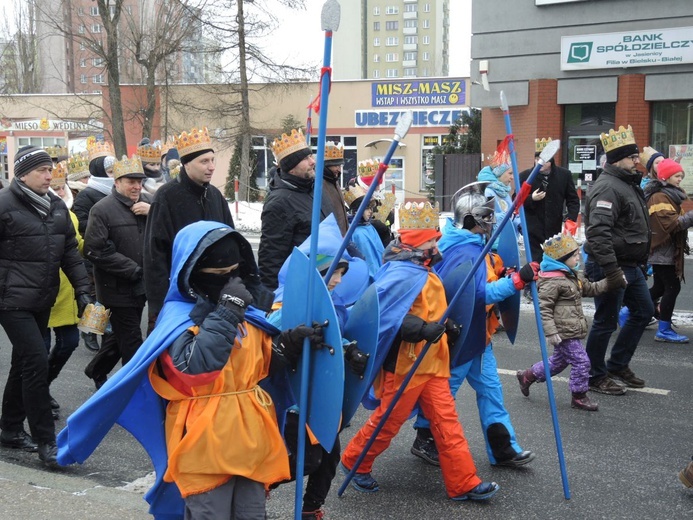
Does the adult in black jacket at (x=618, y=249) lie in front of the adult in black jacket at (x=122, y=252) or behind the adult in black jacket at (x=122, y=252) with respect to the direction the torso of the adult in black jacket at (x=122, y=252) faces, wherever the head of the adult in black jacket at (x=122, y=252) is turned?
in front

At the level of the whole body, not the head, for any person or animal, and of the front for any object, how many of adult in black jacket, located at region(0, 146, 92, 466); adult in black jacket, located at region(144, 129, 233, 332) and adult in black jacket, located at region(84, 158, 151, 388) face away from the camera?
0

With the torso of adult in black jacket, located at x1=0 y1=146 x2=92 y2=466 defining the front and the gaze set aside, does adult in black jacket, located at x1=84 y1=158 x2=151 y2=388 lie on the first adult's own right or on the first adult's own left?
on the first adult's own left

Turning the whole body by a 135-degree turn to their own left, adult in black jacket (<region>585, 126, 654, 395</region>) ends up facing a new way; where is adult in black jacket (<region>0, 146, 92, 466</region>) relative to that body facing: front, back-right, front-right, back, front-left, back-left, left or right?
left

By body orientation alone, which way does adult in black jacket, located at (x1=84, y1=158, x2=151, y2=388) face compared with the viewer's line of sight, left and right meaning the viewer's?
facing the viewer and to the right of the viewer

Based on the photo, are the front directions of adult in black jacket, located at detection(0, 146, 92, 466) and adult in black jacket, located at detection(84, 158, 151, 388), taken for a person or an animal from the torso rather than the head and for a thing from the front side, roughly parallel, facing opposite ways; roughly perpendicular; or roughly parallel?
roughly parallel

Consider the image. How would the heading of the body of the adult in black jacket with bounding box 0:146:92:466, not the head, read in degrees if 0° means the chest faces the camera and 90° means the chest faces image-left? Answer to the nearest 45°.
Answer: approximately 315°

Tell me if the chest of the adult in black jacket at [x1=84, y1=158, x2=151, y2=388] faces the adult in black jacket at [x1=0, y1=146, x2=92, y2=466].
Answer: no

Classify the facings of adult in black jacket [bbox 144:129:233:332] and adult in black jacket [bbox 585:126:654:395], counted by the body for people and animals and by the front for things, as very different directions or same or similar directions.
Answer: same or similar directions

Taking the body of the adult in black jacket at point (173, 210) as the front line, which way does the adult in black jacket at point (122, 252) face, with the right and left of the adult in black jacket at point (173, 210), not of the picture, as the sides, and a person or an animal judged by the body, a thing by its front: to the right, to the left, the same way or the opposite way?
the same way

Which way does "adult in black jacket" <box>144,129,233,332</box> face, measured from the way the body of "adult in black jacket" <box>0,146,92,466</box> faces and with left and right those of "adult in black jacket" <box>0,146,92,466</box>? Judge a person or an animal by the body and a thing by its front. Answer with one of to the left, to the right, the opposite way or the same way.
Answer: the same way

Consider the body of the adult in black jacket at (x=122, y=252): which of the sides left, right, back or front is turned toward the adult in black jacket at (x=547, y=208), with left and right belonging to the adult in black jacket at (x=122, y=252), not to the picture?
left

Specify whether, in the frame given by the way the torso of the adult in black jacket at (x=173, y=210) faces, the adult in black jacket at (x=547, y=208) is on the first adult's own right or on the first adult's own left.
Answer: on the first adult's own left
